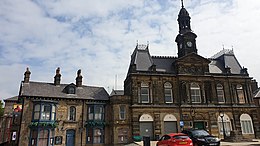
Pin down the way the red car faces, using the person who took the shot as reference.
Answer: facing away from the viewer and to the left of the viewer

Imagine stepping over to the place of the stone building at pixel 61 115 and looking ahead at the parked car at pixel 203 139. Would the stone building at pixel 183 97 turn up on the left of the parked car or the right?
left

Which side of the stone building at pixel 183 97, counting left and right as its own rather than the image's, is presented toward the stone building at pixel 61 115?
right

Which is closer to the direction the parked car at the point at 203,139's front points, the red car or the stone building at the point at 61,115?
the red car

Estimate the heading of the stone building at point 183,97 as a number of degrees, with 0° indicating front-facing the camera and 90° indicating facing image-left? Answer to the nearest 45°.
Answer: approximately 0°

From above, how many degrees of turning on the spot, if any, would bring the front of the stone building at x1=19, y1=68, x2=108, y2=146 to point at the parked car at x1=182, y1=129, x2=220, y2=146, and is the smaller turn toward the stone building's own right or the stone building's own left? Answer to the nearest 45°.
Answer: approximately 45° to the stone building's own left

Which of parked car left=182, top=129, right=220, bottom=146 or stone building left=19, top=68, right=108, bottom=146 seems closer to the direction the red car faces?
the stone building

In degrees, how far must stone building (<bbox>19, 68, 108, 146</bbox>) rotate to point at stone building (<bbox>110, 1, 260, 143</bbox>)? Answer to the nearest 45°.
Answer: approximately 90° to its left
